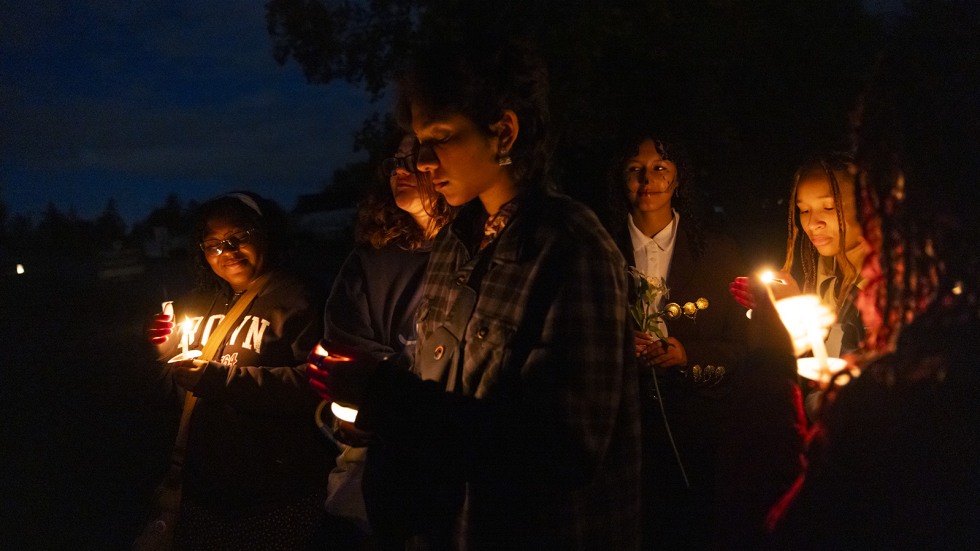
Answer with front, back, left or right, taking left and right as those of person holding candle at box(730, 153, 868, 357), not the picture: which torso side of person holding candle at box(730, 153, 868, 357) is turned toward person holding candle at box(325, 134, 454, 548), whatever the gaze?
front

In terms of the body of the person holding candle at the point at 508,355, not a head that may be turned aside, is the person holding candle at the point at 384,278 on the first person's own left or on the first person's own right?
on the first person's own right

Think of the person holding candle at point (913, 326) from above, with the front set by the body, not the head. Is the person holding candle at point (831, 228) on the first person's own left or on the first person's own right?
on the first person's own right

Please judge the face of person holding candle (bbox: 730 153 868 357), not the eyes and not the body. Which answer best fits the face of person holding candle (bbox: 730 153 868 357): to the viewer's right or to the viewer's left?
to the viewer's left

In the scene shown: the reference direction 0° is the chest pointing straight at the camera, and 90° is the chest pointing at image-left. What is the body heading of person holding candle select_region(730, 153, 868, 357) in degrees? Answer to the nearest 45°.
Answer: approximately 45°

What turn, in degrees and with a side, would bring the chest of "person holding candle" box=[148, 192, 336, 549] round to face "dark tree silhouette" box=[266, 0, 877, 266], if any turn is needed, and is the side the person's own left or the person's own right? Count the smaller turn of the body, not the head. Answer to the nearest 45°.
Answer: approximately 180°

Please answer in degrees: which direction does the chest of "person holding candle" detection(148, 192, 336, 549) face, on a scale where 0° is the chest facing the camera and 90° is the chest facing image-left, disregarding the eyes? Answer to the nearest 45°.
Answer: approximately 45°

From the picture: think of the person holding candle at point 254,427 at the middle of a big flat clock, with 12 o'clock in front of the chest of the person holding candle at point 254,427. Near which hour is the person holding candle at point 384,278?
the person holding candle at point 384,278 is roughly at 9 o'clock from the person holding candle at point 254,427.

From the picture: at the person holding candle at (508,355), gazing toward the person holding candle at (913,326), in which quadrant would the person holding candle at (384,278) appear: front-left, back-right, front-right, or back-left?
back-left

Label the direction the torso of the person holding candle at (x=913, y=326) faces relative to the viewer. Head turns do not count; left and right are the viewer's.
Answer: facing to the left of the viewer

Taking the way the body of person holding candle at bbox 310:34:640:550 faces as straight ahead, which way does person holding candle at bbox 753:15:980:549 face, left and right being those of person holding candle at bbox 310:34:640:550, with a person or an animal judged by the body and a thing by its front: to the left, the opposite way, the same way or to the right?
to the right
